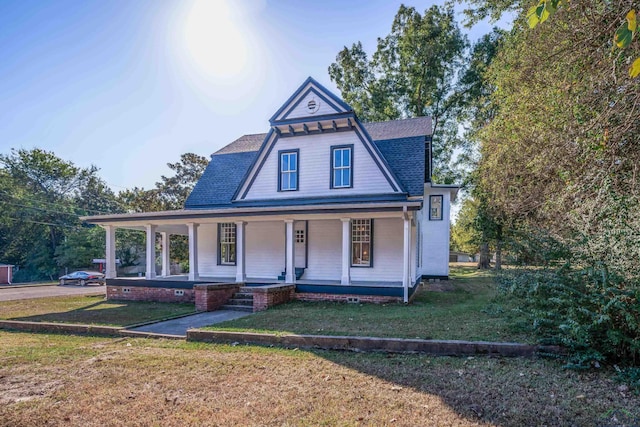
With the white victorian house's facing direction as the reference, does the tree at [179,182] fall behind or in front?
behind

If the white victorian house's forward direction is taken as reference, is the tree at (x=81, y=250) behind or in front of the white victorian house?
behind

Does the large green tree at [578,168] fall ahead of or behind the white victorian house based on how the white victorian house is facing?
ahead

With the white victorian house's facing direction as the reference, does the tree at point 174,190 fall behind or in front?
behind

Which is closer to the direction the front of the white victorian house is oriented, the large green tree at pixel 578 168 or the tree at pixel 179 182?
the large green tree

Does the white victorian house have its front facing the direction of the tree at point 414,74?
no

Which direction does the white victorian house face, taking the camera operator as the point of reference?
facing the viewer

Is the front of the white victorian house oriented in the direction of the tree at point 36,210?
no
